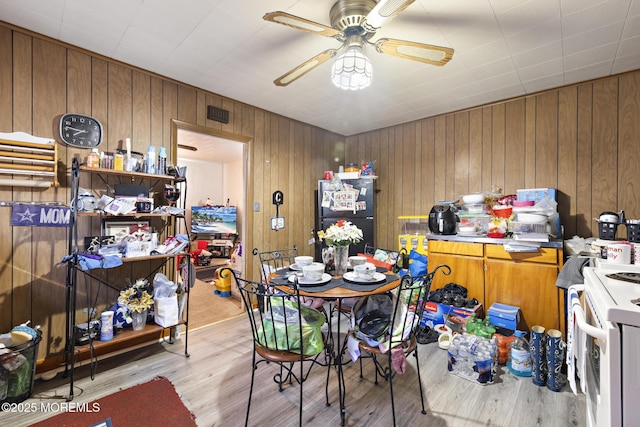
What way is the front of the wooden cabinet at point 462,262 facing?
toward the camera

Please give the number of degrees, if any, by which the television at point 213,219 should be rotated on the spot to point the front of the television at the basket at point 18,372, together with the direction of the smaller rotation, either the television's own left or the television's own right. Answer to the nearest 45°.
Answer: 0° — it already faces it

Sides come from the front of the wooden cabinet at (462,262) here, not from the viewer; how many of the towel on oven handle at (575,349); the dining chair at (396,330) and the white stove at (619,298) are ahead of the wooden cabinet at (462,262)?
3

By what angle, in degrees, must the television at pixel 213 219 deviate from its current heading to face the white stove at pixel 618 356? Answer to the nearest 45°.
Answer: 0° — it already faces it

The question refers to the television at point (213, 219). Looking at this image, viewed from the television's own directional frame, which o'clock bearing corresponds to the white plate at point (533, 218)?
The white plate is roughly at 11 o'clock from the television.

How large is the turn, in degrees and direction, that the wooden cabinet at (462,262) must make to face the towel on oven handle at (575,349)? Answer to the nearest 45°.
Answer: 0° — it already faces it

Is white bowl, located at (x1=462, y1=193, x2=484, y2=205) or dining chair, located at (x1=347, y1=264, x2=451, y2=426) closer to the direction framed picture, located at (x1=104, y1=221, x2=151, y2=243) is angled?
the dining chair

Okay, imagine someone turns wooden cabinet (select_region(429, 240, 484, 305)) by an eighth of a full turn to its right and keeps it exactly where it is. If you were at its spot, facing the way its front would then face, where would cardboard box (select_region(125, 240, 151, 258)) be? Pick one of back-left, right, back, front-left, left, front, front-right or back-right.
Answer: front

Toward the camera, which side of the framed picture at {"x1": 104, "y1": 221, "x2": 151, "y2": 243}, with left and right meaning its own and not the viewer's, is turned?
front

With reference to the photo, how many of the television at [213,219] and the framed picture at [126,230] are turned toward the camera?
2

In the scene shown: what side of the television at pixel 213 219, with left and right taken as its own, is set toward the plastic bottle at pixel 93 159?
front

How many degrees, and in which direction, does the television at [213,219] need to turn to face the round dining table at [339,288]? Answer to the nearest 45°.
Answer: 0° — it already faces it

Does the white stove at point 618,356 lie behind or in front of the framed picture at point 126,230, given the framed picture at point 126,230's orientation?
in front

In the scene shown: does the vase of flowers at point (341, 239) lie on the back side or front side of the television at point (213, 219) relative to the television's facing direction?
on the front side

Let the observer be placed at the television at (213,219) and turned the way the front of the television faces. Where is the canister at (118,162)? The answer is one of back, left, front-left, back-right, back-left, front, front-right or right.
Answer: front
